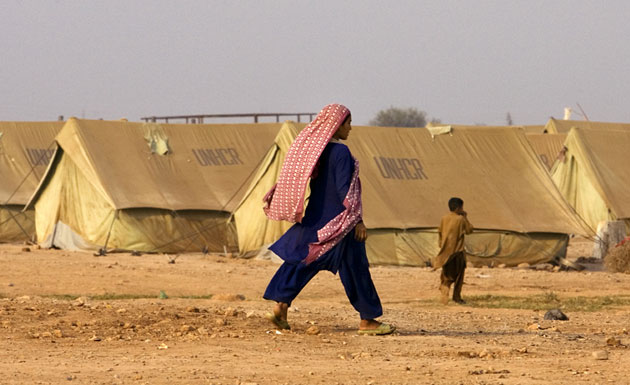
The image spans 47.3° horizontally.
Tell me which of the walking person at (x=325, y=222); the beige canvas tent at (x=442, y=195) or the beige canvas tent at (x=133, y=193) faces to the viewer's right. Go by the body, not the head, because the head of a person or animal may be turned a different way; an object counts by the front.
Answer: the walking person

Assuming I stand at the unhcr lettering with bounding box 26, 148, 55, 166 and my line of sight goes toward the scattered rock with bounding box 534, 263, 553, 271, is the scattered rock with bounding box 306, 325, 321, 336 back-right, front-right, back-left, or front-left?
front-right

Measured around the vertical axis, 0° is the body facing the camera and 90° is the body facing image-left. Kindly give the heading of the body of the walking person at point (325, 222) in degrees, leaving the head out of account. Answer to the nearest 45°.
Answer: approximately 270°

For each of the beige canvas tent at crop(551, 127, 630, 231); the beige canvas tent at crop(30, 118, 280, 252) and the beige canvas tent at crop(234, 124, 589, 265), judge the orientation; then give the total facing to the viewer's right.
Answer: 0

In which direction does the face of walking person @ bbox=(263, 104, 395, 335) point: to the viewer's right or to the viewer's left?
to the viewer's right

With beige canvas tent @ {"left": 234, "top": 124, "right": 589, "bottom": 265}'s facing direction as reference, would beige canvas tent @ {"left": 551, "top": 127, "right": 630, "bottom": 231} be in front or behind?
behind

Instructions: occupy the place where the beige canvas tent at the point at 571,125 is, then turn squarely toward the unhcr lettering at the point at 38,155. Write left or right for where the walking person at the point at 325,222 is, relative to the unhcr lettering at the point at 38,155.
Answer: left

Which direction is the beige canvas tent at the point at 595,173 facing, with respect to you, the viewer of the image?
facing the viewer and to the left of the viewer

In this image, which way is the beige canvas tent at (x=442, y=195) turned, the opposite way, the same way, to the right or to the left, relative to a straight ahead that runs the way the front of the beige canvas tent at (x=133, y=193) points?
the same way

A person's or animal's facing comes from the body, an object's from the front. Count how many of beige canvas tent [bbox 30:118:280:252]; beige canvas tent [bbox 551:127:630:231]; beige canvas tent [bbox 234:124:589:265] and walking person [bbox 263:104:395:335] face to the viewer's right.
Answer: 1

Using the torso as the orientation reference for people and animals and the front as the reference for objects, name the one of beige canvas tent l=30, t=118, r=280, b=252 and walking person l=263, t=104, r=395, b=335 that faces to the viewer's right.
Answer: the walking person

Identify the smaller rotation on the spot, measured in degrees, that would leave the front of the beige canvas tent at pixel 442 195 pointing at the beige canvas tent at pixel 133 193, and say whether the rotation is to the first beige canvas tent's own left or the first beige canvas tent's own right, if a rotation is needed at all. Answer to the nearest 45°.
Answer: approximately 45° to the first beige canvas tent's own right

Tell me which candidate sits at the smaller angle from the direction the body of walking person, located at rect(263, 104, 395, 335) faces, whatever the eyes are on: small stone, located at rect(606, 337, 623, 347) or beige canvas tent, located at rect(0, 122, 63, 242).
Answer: the small stone
